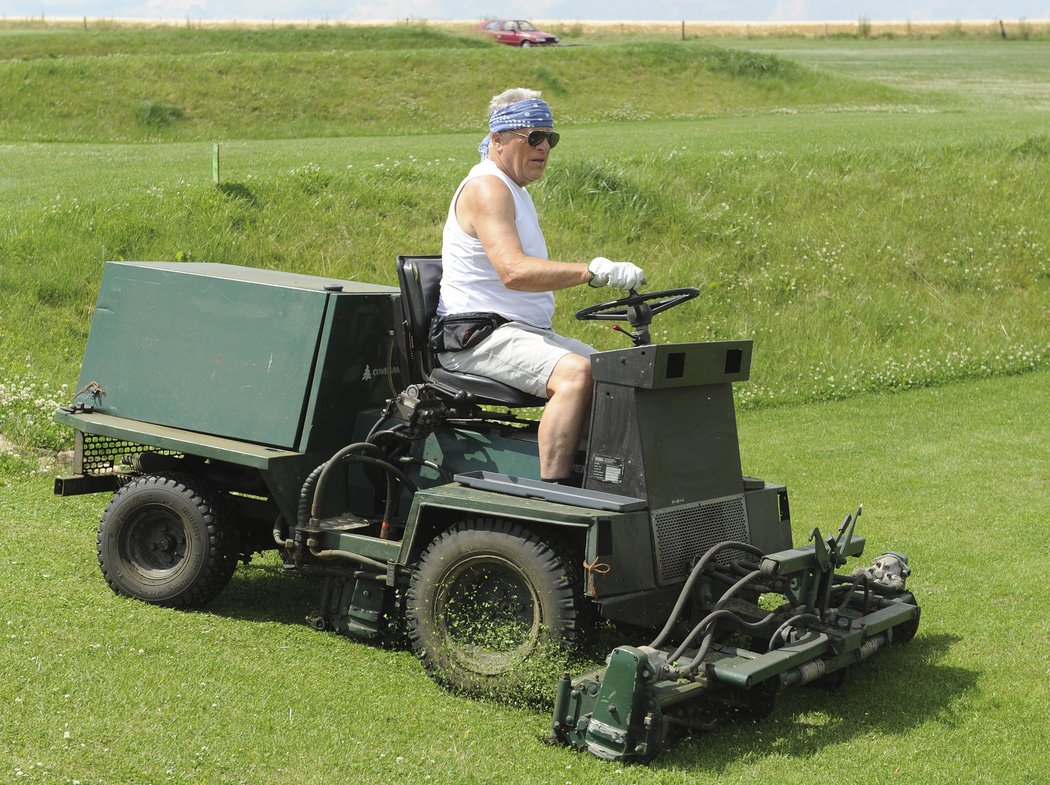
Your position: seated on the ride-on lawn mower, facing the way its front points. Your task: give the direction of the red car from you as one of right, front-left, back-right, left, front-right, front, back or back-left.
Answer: back-left

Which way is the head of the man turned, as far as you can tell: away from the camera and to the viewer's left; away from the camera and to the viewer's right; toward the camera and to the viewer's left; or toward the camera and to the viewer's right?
toward the camera and to the viewer's right

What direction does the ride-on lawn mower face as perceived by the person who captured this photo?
facing the viewer and to the right of the viewer
